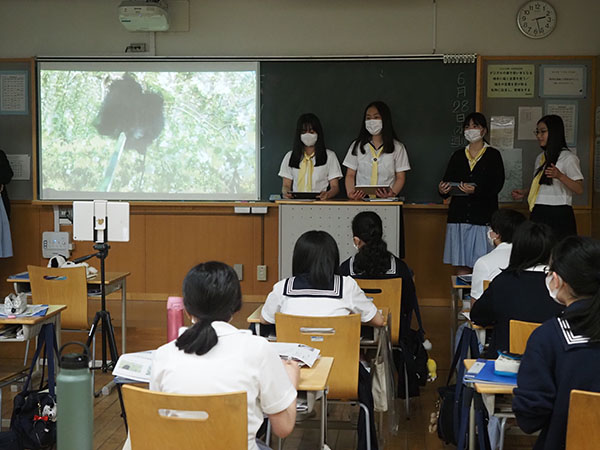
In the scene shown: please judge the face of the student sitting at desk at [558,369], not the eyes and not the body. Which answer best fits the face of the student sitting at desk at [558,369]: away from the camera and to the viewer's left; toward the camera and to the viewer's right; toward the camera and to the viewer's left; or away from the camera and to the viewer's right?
away from the camera and to the viewer's left

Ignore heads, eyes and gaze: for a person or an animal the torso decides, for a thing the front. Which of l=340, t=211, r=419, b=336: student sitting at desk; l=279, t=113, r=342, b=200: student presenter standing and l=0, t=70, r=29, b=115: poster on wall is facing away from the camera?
the student sitting at desk

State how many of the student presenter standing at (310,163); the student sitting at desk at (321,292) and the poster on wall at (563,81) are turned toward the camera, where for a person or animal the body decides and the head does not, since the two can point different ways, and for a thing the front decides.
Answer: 2

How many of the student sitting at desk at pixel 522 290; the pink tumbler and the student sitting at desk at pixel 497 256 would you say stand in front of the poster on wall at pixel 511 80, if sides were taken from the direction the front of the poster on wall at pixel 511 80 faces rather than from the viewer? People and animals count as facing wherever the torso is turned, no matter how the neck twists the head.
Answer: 3

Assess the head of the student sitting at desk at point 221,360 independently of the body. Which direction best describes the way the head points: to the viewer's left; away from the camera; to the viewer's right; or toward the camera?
away from the camera

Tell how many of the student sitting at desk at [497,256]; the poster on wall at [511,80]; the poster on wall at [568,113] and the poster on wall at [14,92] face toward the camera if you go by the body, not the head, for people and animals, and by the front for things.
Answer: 3

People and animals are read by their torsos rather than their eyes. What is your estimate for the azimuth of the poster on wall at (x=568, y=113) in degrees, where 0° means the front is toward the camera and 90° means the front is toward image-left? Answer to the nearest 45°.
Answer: approximately 0°

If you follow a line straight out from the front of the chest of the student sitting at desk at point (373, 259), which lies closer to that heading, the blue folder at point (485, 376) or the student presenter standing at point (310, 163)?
the student presenter standing

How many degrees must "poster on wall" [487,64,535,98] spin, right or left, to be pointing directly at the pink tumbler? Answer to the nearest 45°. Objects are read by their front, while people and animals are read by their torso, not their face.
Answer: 0° — it already faces it
